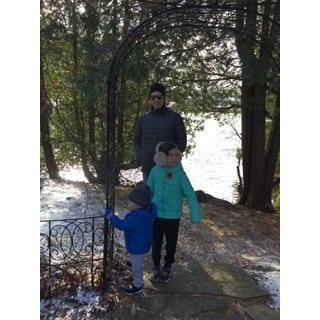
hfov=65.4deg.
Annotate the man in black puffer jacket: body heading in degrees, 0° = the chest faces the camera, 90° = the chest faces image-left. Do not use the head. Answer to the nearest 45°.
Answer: approximately 0°

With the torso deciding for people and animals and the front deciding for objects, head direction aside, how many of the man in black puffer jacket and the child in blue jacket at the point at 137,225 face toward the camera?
1
